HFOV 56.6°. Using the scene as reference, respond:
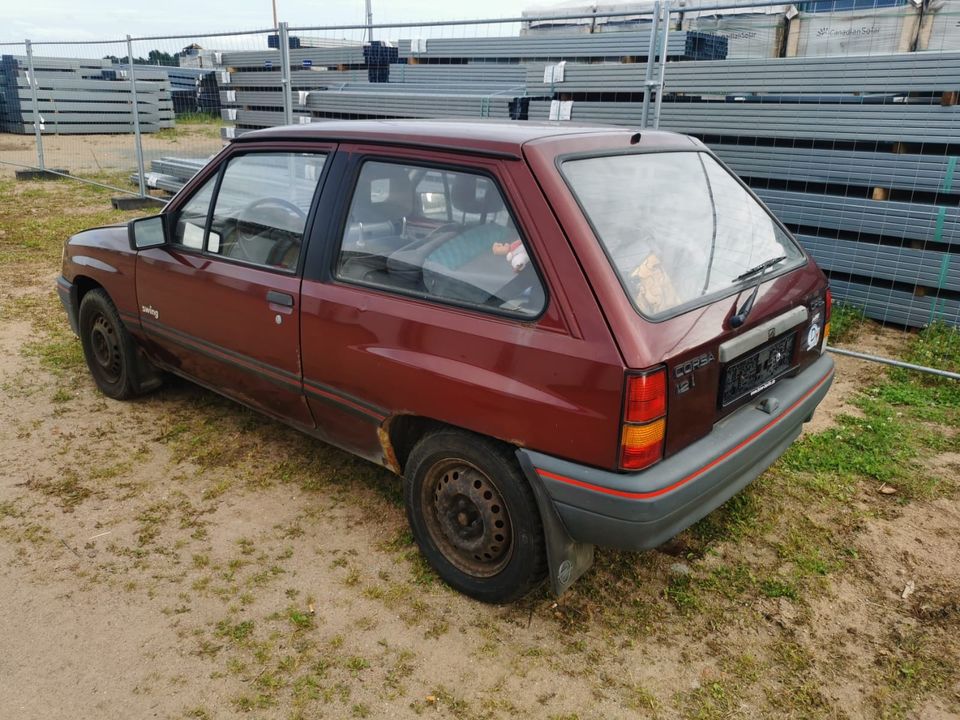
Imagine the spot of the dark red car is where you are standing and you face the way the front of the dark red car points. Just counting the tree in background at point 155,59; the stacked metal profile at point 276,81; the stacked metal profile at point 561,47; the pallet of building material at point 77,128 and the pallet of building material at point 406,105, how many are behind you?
0

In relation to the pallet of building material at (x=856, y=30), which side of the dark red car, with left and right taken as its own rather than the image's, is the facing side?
right

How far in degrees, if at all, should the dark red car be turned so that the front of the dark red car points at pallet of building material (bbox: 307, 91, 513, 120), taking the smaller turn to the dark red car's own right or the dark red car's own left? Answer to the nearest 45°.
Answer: approximately 45° to the dark red car's own right

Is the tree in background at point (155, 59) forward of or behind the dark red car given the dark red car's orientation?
forward

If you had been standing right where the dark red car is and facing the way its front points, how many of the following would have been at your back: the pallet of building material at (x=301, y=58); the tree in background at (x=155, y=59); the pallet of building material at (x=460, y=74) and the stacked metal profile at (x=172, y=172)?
0

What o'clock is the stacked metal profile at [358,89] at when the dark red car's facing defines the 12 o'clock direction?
The stacked metal profile is roughly at 1 o'clock from the dark red car.

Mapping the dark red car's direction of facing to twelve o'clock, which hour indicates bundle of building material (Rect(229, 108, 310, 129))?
The bundle of building material is roughly at 1 o'clock from the dark red car.

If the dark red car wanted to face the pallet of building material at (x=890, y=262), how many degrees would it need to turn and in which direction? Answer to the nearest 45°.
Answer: approximately 90° to its right

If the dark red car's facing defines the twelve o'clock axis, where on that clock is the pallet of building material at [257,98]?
The pallet of building material is roughly at 1 o'clock from the dark red car.

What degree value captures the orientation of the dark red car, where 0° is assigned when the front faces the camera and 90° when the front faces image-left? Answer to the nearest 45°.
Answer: approximately 135°

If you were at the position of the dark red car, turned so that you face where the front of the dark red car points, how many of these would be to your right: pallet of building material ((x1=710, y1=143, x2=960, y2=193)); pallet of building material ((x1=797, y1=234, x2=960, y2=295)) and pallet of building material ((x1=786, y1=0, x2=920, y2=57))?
3

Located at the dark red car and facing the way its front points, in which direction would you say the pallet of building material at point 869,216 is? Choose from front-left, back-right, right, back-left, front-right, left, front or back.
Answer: right

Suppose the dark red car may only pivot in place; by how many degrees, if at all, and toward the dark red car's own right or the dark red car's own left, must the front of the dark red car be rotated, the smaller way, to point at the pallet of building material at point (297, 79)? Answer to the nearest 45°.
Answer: approximately 45° to the dark red car's own right

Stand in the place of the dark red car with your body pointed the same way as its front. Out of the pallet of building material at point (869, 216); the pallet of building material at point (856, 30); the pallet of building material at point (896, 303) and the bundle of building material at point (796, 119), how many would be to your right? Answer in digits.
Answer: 4

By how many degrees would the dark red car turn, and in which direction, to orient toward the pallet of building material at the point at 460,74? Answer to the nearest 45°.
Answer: approximately 45° to its right

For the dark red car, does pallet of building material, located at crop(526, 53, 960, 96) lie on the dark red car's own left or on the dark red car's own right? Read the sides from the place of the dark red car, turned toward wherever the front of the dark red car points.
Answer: on the dark red car's own right

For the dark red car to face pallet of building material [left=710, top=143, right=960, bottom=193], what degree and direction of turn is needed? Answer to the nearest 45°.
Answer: approximately 90° to its right

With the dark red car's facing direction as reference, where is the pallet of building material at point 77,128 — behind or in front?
in front

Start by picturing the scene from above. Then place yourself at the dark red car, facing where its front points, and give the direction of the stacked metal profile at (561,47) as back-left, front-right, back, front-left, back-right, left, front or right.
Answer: front-right
